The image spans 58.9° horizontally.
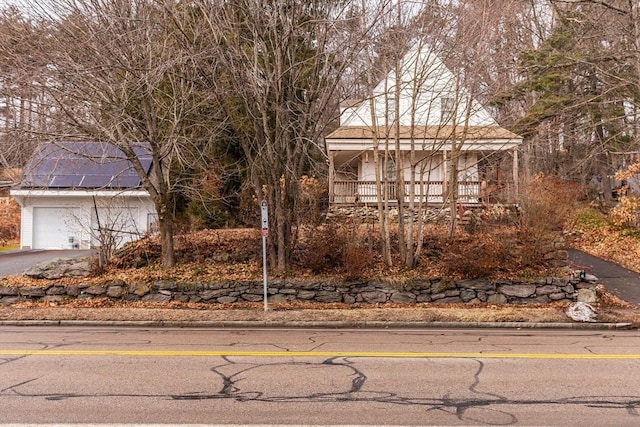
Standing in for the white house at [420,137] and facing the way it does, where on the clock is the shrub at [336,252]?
The shrub is roughly at 1 o'clock from the white house.

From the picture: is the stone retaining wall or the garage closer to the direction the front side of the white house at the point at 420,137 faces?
the stone retaining wall

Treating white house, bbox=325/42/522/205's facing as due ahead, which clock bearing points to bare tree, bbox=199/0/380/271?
The bare tree is roughly at 1 o'clock from the white house.

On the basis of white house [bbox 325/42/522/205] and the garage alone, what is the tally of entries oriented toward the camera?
2

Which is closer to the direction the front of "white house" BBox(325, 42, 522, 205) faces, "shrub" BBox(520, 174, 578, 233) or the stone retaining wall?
the stone retaining wall

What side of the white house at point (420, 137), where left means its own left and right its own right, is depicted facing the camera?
front

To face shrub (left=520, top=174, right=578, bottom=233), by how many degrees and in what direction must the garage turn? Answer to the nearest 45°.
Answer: approximately 45° to its left

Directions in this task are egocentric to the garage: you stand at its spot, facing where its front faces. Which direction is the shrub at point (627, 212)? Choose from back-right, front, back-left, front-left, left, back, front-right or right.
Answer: front-left

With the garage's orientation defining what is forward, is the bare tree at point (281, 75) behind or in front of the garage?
in front

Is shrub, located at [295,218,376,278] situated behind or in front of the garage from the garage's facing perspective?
in front

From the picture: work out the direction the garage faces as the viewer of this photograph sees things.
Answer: facing the viewer
